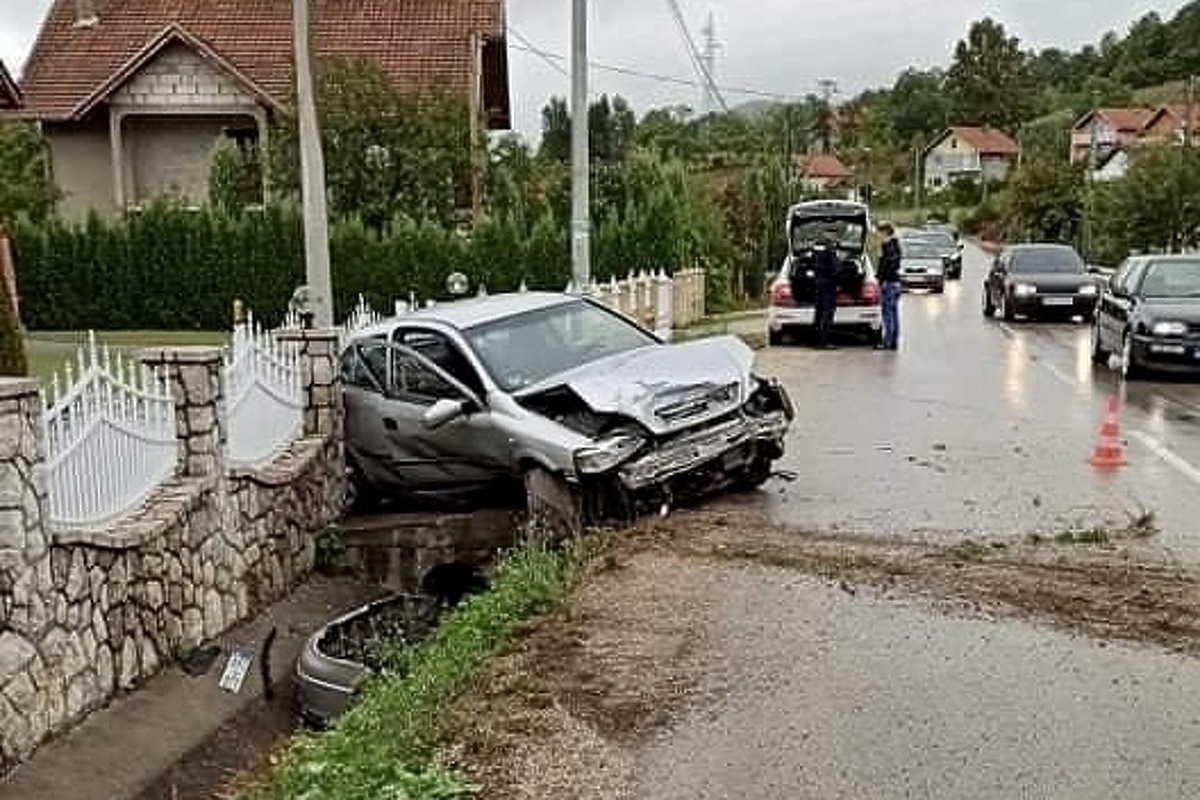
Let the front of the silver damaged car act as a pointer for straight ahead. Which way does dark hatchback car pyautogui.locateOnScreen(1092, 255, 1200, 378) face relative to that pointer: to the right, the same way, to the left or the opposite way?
to the right

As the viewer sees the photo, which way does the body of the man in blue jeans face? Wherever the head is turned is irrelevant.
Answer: to the viewer's left

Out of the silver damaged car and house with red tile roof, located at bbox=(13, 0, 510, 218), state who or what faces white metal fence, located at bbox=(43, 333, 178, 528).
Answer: the house with red tile roof

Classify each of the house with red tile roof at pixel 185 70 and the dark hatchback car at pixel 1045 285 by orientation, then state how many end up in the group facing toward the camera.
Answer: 2

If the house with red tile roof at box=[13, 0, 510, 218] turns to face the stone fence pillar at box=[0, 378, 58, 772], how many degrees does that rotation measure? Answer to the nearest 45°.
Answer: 0° — it already faces it

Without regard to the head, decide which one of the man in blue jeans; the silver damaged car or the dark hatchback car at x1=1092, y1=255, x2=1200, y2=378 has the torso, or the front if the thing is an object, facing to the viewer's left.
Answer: the man in blue jeans

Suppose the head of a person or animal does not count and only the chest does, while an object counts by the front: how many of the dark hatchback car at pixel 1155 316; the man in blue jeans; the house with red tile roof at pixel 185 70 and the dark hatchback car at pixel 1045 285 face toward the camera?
3

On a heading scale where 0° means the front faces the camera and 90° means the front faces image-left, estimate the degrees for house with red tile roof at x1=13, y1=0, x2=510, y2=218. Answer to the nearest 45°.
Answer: approximately 0°

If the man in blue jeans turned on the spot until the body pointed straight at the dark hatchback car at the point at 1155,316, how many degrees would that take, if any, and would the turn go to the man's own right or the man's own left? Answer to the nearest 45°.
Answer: approximately 135° to the man's own left

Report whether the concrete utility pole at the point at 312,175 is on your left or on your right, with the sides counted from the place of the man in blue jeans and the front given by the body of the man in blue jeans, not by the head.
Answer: on your left

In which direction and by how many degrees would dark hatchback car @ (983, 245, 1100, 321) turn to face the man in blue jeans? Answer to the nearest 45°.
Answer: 0° — it already faces them

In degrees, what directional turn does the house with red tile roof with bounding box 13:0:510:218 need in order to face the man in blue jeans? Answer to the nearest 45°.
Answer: approximately 45° to its left

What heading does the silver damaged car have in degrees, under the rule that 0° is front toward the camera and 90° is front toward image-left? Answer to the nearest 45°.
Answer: approximately 315°

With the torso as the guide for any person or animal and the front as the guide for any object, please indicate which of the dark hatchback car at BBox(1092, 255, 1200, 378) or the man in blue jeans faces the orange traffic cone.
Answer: the dark hatchback car

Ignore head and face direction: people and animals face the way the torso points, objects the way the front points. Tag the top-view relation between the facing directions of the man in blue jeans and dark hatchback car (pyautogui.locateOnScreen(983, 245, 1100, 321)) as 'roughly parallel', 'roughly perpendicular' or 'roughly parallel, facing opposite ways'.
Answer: roughly perpendicular

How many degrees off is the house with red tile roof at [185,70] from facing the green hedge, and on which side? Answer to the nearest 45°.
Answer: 0° — it already faces it
